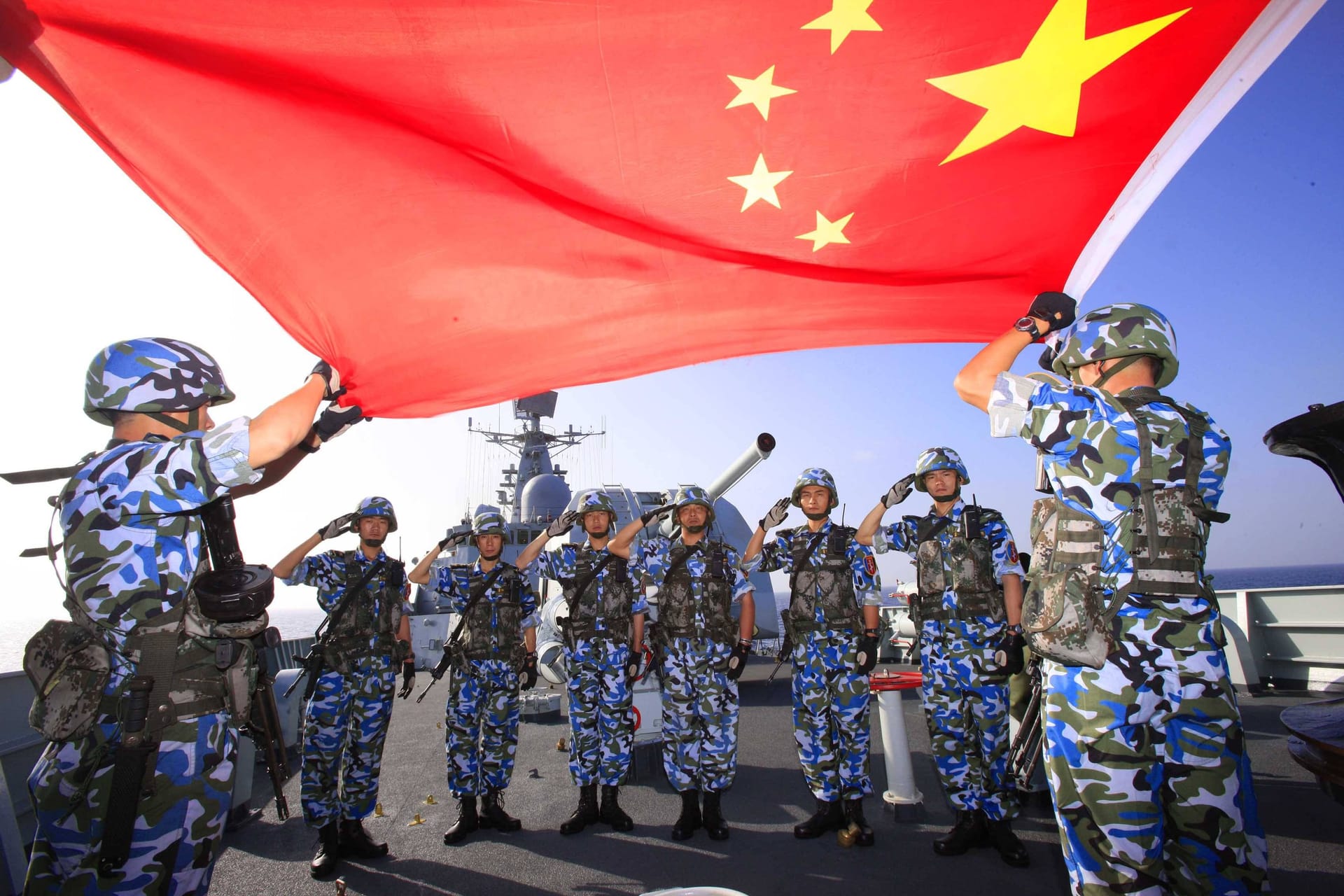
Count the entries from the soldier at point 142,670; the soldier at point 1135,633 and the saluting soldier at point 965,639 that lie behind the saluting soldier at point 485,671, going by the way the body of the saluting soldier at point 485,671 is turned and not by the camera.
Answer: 0

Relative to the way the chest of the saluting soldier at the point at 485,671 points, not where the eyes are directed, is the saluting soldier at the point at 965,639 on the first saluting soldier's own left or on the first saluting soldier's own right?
on the first saluting soldier's own left

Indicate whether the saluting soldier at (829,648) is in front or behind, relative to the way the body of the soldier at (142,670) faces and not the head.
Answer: in front

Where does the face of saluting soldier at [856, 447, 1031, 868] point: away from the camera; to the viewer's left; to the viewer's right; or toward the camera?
toward the camera

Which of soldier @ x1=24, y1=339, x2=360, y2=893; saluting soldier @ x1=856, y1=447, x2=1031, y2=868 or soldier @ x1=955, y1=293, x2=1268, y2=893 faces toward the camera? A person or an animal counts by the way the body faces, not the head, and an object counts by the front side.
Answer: the saluting soldier

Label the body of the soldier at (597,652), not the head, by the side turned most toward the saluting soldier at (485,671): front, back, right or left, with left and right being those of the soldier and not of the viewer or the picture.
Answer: right

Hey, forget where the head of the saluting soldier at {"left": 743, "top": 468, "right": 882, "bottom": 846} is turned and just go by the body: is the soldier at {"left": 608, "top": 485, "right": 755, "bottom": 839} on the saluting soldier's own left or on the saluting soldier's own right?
on the saluting soldier's own right

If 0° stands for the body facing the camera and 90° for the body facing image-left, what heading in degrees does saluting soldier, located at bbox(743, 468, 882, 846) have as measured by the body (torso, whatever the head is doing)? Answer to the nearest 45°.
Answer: approximately 0°

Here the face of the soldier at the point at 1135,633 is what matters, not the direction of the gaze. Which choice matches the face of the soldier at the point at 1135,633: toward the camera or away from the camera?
away from the camera

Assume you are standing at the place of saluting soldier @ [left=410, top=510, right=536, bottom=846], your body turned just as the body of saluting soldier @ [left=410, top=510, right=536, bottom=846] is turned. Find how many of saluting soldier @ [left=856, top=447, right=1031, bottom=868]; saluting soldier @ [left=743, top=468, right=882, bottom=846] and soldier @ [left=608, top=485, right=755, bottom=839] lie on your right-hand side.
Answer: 0

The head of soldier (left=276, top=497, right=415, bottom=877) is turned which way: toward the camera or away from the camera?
toward the camera

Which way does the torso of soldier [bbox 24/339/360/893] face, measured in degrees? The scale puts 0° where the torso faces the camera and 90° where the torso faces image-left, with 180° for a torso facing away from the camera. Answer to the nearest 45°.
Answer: approximately 270°

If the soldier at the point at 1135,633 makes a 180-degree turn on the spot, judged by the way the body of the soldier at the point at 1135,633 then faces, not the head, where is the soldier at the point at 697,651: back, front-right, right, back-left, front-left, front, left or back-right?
back

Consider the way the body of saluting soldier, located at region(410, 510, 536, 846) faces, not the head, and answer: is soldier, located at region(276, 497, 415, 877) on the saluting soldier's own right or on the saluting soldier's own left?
on the saluting soldier's own right

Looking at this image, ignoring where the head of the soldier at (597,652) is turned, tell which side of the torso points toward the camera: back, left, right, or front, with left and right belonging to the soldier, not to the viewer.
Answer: front

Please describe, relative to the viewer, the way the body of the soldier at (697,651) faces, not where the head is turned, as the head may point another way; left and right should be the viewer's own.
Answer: facing the viewer

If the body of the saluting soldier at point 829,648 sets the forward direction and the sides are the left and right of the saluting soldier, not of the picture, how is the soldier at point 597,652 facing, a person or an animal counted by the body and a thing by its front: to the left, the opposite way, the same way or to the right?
the same way

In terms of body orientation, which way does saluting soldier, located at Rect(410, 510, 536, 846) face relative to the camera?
toward the camera

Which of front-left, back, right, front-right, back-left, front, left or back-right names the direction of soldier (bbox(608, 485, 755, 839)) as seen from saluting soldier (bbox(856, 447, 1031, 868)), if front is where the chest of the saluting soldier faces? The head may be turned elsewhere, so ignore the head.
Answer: right
